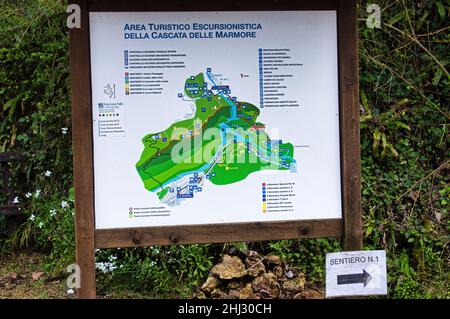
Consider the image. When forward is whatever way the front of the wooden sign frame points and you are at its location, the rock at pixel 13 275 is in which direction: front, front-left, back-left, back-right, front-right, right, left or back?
back-right

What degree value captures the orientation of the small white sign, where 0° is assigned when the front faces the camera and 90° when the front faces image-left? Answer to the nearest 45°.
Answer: approximately 0°

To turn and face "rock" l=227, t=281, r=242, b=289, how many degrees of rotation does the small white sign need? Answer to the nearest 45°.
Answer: approximately 135° to its right

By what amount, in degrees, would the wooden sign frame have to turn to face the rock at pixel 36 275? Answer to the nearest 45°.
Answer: approximately 135° to its right

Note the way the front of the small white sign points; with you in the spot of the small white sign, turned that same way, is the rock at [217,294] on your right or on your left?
on your right

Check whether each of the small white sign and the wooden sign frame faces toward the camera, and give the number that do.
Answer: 2
